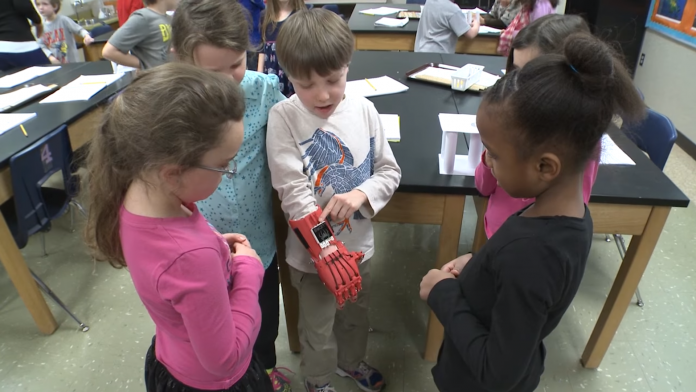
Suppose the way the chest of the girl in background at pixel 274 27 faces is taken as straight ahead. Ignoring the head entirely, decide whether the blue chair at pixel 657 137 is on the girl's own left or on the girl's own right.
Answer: on the girl's own left

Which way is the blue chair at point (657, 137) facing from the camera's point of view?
to the viewer's left

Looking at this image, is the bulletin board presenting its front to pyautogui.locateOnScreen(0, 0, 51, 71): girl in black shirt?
yes

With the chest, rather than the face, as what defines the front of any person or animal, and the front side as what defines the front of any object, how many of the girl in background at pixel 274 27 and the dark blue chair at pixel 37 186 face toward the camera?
1

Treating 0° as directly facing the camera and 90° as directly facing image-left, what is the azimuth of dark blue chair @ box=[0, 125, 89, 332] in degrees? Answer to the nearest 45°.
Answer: approximately 135°

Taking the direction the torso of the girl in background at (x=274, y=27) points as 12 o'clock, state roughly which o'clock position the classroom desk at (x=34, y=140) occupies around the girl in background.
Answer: The classroom desk is roughly at 2 o'clock from the girl in background.

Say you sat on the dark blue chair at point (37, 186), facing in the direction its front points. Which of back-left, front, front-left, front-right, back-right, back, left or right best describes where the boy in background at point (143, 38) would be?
right

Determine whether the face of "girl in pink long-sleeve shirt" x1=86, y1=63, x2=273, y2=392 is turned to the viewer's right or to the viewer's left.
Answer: to the viewer's right

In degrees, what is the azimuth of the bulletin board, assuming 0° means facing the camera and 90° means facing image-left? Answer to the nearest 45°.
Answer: approximately 45°

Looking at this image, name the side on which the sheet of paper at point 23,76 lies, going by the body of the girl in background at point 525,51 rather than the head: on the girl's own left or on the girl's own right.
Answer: on the girl's own right

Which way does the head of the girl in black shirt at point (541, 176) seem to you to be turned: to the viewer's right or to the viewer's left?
to the viewer's left
